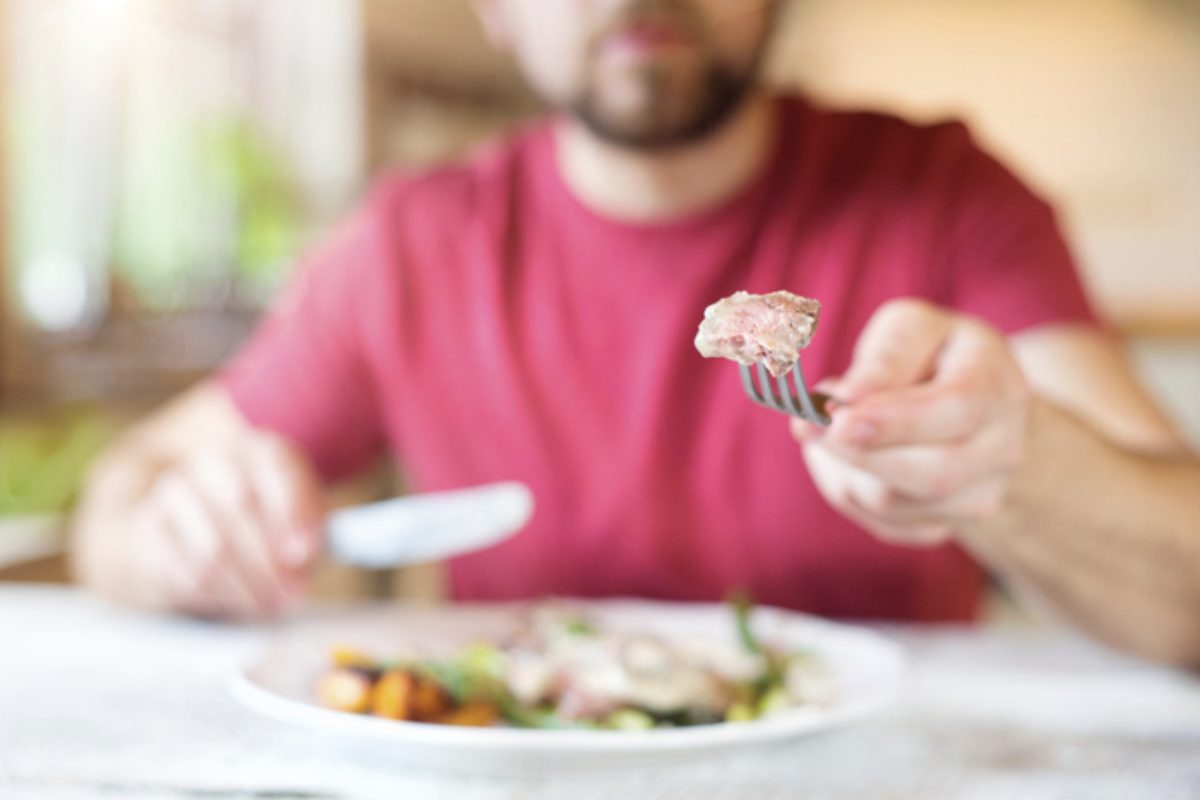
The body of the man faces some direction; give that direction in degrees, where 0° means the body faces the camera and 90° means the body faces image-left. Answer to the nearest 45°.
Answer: approximately 0°
